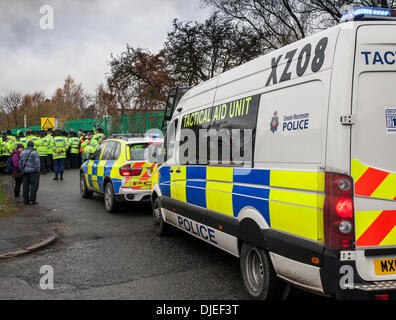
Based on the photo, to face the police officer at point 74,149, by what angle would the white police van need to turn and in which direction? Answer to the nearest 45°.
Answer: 0° — it already faces them

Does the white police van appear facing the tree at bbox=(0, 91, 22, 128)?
yes

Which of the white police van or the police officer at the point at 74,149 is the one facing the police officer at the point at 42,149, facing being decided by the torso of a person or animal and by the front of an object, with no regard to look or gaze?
the white police van

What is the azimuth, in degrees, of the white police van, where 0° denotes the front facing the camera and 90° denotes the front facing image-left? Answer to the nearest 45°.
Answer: approximately 135°

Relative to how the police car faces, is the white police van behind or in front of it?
behind
